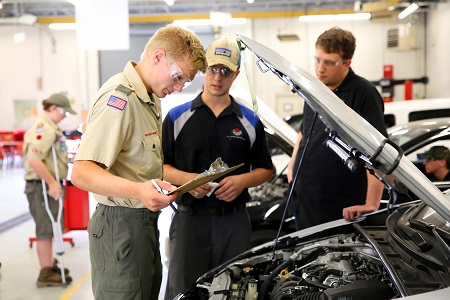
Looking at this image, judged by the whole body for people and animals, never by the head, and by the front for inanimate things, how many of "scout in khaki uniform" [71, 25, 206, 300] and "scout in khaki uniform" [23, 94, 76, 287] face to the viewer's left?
0

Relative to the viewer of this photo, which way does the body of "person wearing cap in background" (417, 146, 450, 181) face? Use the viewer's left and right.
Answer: facing to the left of the viewer

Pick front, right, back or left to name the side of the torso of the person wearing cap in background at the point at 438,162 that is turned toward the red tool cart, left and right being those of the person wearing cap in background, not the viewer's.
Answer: front

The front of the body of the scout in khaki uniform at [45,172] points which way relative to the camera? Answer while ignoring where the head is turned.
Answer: to the viewer's right

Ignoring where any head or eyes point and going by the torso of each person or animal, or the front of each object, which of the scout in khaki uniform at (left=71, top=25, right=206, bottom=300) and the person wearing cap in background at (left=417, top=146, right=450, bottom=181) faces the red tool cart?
the person wearing cap in background

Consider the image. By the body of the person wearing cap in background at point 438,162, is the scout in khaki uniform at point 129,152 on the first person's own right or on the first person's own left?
on the first person's own left

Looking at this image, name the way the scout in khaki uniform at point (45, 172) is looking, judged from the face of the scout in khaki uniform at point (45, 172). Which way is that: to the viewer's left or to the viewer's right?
to the viewer's right

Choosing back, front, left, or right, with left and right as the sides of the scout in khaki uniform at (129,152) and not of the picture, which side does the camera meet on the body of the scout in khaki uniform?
right

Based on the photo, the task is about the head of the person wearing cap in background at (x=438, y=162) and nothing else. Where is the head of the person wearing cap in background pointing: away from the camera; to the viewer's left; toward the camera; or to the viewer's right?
to the viewer's left

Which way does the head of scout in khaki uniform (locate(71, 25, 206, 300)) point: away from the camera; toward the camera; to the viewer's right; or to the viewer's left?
to the viewer's right
